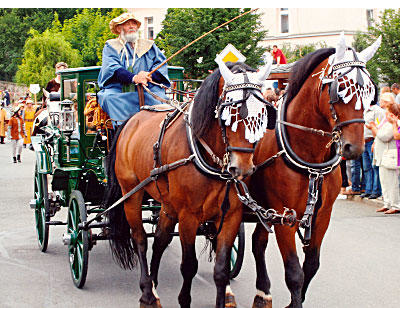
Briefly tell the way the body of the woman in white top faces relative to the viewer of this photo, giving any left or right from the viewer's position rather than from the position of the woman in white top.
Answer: facing to the left of the viewer

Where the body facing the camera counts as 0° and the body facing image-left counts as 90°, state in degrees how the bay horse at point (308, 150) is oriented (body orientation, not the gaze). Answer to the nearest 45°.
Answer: approximately 315°

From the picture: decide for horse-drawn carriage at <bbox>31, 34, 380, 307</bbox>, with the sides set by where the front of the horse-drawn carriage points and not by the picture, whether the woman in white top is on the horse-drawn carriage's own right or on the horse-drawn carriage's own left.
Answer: on the horse-drawn carriage's own left

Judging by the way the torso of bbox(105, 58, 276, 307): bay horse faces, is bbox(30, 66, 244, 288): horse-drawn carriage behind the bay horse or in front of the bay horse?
behind

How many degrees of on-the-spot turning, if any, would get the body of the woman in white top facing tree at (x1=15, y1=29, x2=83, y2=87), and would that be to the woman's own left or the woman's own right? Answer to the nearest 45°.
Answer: approximately 45° to the woman's own right

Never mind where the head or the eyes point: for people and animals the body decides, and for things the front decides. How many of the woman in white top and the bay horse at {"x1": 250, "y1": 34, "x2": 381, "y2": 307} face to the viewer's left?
1

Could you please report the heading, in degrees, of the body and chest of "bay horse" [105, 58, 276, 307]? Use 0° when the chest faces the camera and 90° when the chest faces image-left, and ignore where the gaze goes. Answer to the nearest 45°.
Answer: approximately 315°

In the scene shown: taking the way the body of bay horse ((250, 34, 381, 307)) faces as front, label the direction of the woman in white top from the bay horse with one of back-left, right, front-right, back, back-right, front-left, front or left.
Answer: back-left

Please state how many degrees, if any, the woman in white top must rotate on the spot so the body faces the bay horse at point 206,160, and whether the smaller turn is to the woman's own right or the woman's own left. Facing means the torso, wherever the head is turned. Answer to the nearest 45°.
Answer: approximately 90° to the woman's own left

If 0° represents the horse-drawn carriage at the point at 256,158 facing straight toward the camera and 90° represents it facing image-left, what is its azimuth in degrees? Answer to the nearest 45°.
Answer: approximately 315°

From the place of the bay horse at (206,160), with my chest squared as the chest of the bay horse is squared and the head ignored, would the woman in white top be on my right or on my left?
on my left

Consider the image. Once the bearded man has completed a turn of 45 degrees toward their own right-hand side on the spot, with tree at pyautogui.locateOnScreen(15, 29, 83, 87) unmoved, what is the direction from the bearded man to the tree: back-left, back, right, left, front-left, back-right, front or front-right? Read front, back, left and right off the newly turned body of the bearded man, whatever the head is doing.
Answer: back

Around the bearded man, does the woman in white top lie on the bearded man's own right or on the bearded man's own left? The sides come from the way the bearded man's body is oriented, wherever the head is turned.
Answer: on the bearded man's own left
